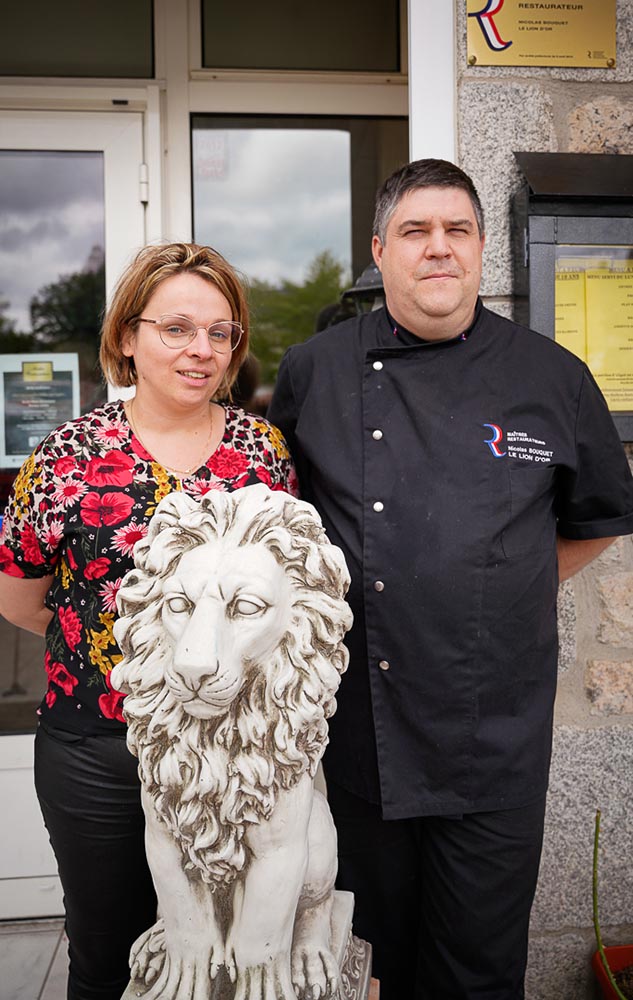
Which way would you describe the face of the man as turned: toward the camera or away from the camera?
toward the camera

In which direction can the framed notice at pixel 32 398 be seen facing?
toward the camera

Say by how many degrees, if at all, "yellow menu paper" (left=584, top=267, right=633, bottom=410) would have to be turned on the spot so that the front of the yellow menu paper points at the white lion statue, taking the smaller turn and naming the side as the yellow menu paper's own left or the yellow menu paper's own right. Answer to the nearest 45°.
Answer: approximately 45° to the yellow menu paper's own right

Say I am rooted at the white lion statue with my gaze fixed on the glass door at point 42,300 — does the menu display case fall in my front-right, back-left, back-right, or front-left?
front-right

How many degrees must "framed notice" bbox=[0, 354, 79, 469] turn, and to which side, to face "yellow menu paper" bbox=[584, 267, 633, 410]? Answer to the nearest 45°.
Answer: approximately 45° to its left

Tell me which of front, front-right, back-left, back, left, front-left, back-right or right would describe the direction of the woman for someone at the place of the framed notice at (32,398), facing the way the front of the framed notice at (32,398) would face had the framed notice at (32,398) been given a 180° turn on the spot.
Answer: back

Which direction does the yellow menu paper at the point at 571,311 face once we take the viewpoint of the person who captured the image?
facing the viewer

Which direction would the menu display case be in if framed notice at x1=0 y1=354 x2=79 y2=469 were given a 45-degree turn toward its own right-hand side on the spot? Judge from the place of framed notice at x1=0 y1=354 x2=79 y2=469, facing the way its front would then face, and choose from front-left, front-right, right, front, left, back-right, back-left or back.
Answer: left

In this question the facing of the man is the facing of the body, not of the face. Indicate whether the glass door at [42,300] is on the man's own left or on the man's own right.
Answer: on the man's own right

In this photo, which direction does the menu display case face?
toward the camera

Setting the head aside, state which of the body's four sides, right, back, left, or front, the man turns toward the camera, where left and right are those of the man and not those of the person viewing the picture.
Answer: front

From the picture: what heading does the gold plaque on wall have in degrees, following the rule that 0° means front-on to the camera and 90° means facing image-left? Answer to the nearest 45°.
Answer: approximately 0°

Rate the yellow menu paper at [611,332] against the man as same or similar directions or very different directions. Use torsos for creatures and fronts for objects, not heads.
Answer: same or similar directions

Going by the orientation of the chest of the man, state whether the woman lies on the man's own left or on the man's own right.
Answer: on the man's own right

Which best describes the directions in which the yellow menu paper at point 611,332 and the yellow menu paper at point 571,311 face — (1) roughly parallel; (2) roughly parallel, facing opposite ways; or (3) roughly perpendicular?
roughly parallel

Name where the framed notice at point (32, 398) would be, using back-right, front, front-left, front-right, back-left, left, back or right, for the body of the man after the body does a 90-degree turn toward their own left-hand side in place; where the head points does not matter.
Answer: back-left
